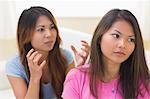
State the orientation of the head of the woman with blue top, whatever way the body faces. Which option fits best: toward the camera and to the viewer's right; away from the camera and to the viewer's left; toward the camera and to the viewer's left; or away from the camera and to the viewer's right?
toward the camera and to the viewer's right

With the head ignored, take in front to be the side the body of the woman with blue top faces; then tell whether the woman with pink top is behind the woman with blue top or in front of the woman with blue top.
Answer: in front

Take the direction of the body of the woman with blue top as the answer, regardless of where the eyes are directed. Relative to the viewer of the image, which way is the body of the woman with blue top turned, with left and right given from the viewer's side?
facing the viewer and to the right of the viewer

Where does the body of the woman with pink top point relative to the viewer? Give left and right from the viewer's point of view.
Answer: facing the viewer

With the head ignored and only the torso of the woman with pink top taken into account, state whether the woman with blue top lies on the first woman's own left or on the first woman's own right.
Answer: on the first woman's own right

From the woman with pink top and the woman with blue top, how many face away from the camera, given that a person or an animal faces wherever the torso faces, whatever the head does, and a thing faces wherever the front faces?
0
